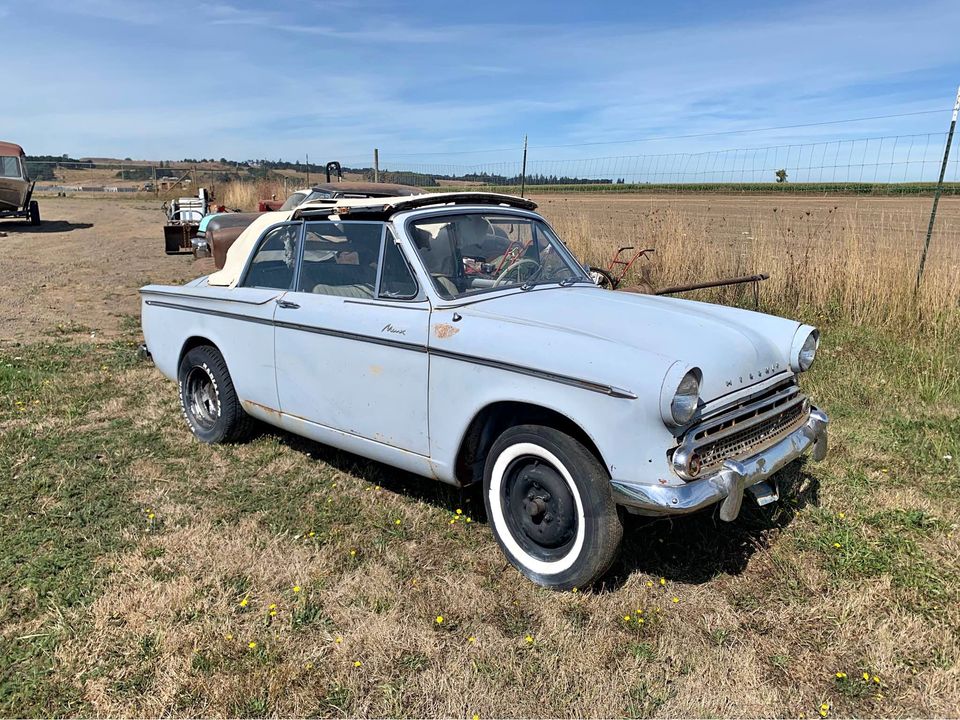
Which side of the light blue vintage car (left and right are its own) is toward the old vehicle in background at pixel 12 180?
back

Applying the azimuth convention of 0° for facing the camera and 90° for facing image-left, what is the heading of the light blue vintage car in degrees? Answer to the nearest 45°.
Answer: approximately 315°

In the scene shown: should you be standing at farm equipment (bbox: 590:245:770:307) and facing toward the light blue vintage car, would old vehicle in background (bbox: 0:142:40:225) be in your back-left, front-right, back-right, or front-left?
back-right

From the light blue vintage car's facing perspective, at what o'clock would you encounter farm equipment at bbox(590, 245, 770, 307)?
The farm equipment is roughly at 8 o'clock from the light blue vintage car.

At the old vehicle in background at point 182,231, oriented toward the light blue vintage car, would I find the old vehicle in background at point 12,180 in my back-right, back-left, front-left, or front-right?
back-right

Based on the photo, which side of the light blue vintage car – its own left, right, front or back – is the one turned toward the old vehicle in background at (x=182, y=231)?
back
